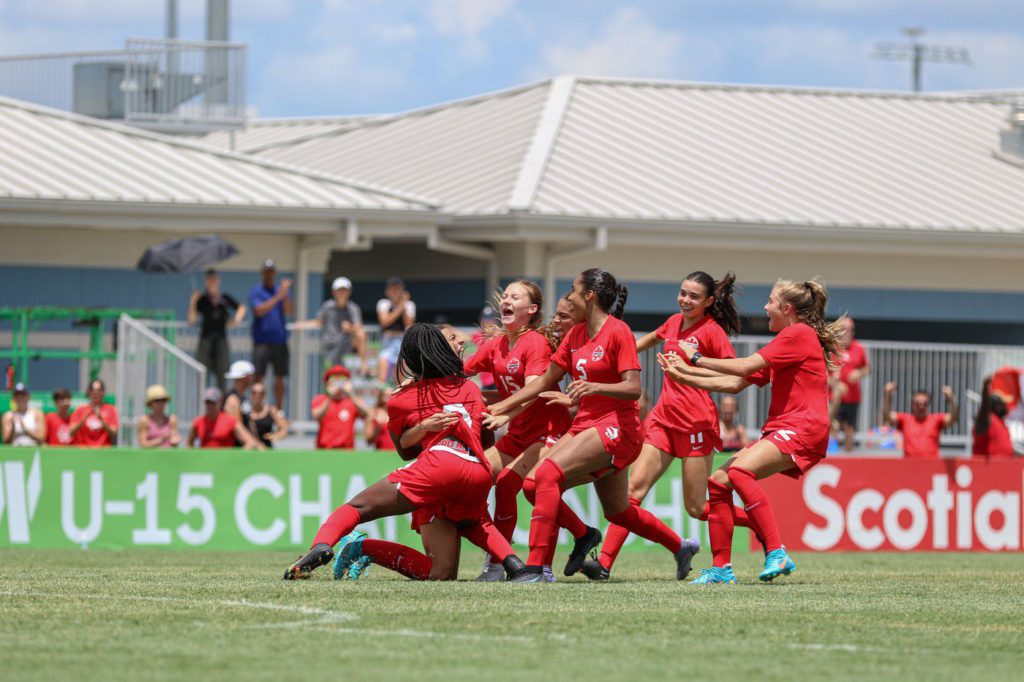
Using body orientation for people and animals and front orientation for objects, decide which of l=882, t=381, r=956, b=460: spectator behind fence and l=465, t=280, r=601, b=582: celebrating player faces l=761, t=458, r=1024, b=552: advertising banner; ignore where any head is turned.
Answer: the spectator behind fence

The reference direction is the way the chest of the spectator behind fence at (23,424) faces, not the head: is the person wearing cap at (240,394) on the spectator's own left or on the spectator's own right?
on the spectator's own left

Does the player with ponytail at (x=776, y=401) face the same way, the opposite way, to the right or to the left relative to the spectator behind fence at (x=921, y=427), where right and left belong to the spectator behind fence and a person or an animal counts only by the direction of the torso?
to the right

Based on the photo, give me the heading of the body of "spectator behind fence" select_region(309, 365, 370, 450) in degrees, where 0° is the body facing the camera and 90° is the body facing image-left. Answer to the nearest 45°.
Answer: approximately 0°

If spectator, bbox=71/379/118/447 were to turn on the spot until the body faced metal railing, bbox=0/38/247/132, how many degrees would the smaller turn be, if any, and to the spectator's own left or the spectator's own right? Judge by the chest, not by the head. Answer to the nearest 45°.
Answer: approximately 180°
